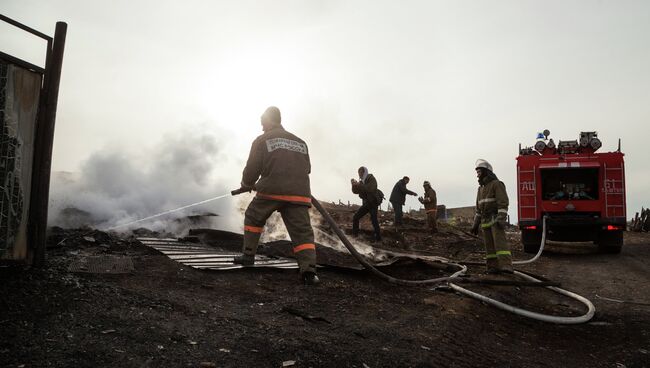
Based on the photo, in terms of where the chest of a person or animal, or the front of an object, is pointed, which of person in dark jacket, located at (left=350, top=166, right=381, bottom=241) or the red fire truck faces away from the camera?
the red fire truck

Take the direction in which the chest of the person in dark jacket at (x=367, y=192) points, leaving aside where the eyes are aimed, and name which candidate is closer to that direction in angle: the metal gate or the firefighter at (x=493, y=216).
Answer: the metal gate

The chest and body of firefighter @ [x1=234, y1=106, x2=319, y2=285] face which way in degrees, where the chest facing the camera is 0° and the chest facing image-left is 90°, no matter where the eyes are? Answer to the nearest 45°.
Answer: approximately 135°

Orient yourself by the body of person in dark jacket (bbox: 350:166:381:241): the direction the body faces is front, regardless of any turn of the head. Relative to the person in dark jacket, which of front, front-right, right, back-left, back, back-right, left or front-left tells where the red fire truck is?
back-left

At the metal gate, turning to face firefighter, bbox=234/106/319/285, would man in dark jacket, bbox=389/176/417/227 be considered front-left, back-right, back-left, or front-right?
front-left

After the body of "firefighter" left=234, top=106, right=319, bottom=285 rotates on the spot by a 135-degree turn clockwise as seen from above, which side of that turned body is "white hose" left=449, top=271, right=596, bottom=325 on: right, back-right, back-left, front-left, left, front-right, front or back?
front

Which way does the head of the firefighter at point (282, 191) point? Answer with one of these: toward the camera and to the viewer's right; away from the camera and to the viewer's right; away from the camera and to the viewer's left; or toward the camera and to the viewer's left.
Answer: away from the camera and to the viewer's left

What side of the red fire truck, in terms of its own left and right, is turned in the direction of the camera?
back

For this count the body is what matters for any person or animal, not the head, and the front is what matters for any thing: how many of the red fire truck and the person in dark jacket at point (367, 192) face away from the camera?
1

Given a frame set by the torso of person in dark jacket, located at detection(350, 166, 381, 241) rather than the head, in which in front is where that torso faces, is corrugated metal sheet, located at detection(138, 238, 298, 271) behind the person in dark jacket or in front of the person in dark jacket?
in front

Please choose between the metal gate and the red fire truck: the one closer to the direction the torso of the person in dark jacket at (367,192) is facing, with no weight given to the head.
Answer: the metal gate

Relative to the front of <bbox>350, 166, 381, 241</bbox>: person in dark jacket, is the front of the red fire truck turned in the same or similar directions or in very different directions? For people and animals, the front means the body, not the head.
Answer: very different directions
